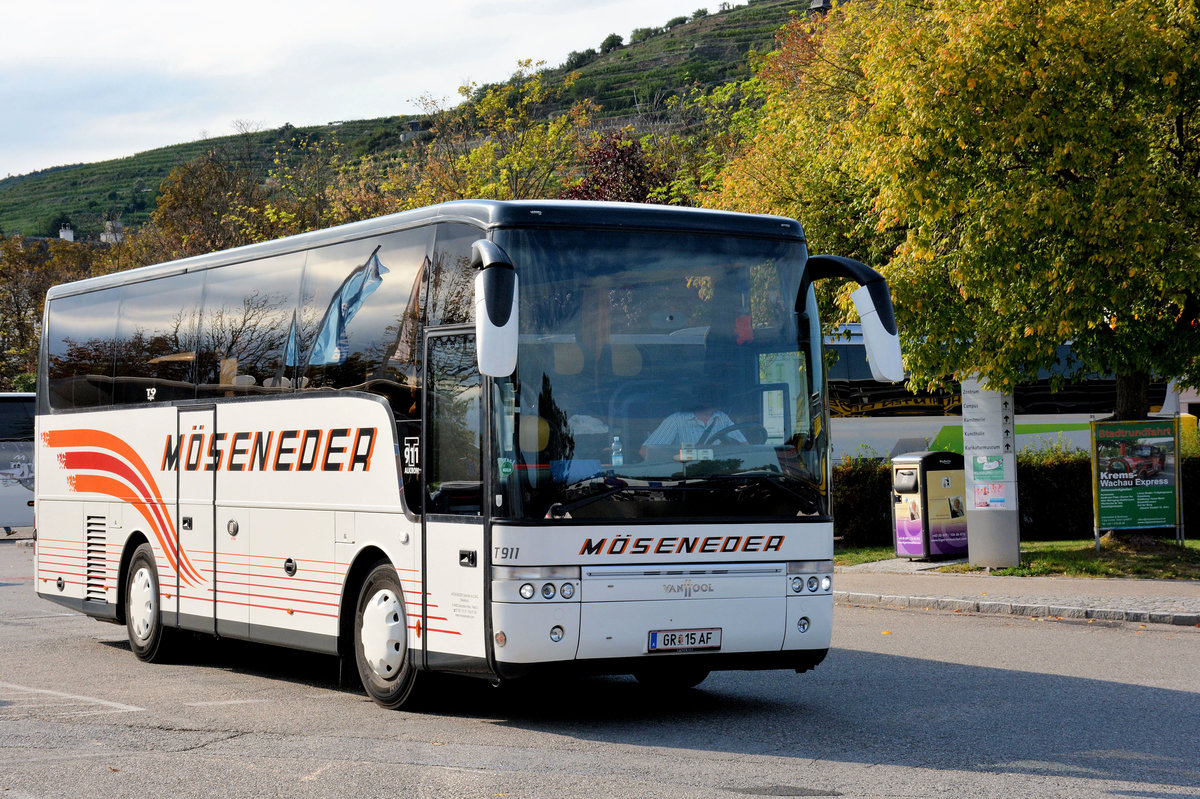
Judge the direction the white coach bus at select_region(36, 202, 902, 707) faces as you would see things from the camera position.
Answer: facing the viewer and to the right of the viewer

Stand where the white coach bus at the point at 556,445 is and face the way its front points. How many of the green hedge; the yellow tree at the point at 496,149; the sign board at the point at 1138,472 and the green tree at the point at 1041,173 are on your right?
0

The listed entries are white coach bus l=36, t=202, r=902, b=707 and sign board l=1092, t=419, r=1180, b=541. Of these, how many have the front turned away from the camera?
0

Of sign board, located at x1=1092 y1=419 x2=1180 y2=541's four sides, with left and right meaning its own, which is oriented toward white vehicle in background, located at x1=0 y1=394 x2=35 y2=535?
right

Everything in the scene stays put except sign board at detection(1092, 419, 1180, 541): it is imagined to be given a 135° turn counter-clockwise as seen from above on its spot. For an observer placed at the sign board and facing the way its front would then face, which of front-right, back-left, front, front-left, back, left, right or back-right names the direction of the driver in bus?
back-right

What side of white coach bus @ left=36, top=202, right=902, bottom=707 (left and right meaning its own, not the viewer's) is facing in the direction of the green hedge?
left

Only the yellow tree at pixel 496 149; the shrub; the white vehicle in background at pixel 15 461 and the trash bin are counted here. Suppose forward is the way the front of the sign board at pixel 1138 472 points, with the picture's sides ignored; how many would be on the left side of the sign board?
0

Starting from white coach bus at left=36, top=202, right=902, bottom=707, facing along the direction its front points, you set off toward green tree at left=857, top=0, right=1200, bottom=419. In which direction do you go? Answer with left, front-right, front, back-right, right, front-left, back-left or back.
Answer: left

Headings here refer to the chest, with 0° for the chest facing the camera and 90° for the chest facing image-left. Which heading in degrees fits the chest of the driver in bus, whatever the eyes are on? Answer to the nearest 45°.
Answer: approximately 315°

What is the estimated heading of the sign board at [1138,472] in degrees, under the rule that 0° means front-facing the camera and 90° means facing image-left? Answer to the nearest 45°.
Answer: approximately 0°

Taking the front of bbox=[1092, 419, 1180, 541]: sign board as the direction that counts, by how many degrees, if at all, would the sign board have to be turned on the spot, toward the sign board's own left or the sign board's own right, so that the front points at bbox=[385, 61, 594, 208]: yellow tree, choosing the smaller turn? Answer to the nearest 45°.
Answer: approximately 135° to the sign board's own right

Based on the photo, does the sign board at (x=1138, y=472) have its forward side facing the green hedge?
no

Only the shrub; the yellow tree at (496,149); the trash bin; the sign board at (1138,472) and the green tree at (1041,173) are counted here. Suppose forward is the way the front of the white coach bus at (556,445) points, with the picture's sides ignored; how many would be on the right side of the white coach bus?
0

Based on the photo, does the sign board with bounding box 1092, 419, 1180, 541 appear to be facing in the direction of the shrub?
no
